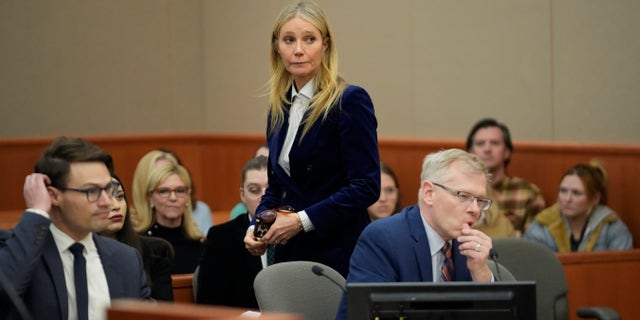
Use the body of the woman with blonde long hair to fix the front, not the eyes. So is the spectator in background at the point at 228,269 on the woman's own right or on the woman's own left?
on the woman's own right

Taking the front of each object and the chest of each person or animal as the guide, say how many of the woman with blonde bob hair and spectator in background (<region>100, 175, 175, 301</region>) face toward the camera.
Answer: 2

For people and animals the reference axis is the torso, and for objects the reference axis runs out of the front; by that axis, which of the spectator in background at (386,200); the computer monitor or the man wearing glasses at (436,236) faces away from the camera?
the computer monitor

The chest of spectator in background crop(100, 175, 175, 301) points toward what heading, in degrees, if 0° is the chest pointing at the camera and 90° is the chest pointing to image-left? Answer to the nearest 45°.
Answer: approximately 0°

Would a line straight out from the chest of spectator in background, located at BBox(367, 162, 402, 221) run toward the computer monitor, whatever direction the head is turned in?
yes

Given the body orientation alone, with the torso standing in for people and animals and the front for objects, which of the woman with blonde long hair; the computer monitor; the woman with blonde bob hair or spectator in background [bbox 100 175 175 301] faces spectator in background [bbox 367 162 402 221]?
the computer monitor

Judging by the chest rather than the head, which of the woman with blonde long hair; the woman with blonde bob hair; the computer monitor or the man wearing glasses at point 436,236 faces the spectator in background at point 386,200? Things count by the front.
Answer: the computer monitor

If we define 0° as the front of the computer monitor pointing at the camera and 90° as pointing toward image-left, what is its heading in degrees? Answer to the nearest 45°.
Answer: approximately 180°
